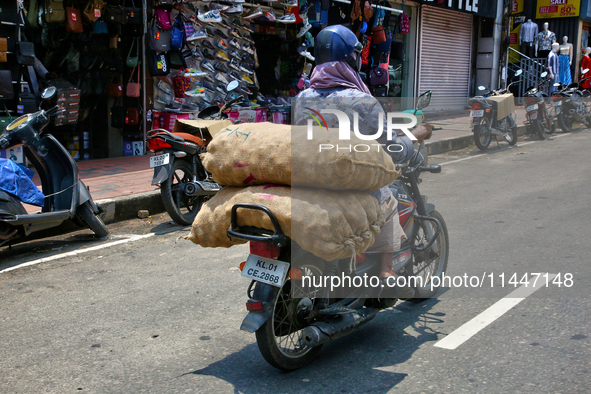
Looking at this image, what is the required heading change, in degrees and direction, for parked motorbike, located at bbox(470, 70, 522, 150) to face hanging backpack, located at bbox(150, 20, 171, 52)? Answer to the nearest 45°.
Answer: approximately 180°

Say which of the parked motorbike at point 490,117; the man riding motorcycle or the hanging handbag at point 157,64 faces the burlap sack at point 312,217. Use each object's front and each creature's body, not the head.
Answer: the hanging handbag

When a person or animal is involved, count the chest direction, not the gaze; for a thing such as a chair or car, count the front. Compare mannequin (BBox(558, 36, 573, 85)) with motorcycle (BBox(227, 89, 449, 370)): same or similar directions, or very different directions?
very different directions

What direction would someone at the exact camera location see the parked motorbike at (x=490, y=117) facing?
facing away from the viewer and to the right of the viewer

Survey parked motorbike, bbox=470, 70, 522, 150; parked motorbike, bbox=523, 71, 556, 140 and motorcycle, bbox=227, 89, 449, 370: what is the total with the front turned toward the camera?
0

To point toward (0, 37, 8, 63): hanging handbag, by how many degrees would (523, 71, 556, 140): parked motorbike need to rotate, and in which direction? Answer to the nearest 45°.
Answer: approximately 180°

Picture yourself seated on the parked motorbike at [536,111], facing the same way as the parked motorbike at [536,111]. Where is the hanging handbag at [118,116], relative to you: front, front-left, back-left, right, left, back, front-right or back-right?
back

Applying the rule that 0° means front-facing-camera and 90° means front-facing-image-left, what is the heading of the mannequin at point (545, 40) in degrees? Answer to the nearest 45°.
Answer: approximately 45°

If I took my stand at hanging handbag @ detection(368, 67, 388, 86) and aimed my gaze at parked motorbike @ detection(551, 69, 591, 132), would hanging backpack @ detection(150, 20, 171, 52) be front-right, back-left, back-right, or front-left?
back-right

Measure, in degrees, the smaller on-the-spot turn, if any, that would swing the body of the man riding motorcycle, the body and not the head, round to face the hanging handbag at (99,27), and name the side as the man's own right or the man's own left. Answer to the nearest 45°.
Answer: approximately 90° to the man's own left

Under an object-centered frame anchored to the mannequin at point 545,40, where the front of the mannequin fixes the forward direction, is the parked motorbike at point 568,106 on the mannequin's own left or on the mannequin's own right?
on the mannequin's own left

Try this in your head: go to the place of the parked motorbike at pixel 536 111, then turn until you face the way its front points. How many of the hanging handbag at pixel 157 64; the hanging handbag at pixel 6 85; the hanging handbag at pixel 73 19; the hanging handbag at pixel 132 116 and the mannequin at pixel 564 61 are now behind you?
4

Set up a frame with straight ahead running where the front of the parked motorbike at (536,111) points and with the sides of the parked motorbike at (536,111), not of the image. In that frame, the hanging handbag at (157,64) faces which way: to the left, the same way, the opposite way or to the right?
to the right

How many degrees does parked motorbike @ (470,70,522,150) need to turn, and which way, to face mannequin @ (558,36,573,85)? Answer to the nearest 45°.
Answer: approximately 45° to its left

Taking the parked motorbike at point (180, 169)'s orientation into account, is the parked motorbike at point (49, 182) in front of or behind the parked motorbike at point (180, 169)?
behind

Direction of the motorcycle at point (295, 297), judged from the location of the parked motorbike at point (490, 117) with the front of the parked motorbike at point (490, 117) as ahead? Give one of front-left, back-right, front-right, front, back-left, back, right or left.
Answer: back-right

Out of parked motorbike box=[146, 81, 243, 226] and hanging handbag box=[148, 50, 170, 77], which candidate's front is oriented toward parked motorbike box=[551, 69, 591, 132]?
parked motorbike box=[146, 81, 243, 226]

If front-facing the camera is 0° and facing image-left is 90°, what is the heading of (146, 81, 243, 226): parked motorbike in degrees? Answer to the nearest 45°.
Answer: approximately 225°

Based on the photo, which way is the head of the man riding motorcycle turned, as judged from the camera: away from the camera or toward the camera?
away from the camera

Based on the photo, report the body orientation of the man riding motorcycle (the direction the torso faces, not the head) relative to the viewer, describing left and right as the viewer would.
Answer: facing away from the viewer and to the right of the viewer
